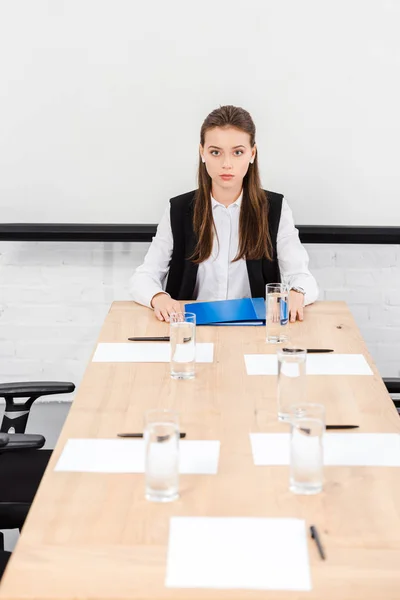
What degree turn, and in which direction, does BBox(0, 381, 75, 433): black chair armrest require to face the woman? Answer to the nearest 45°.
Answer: approximately 45° to its left

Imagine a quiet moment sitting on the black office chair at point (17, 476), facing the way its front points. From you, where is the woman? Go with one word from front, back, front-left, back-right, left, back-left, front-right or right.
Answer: front-left

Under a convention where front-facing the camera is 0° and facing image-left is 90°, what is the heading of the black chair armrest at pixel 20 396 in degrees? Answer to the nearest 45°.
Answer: approximately 270°

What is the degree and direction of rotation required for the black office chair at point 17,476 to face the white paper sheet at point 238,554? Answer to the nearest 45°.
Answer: approximately 90° to its right

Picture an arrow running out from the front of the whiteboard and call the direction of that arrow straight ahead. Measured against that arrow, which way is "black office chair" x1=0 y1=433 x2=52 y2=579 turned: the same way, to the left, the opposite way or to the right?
to the left

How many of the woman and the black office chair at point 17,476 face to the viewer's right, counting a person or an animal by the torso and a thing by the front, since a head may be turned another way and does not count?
1

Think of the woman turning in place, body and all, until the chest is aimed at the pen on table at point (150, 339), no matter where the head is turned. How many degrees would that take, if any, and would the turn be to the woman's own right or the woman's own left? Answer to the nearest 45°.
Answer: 0° — they already face it

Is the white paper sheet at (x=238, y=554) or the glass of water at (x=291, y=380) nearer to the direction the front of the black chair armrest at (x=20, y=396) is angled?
the glass of water

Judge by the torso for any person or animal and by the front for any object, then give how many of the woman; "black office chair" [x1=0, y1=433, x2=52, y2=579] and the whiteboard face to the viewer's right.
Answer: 1

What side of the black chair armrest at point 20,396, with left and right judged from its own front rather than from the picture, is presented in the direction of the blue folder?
front

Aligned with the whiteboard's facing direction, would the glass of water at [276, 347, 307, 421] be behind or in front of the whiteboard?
in front

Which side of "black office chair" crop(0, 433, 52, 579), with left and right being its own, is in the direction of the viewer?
right

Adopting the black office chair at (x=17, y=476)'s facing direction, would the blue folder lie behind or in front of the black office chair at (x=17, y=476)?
in front

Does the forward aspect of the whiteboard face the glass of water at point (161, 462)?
yes

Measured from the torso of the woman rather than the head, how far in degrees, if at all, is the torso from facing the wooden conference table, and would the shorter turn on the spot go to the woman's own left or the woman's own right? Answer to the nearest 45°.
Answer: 0° — they already face it
